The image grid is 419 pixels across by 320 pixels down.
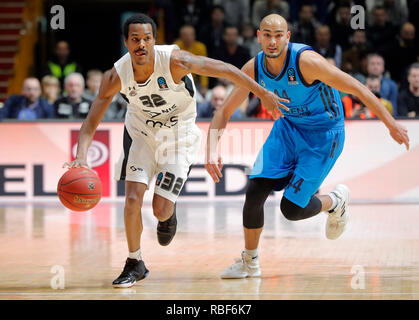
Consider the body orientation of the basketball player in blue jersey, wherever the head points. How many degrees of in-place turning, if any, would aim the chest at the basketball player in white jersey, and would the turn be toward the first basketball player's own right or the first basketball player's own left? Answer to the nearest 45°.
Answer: approximately 45° to the first basketball player's own right

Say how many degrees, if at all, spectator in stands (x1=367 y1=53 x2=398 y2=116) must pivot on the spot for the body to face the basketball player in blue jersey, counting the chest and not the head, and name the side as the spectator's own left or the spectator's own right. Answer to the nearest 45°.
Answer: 0° — they already face them

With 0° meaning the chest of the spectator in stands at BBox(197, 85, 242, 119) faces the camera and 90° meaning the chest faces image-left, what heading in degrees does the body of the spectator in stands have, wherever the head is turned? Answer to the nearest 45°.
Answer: approximately 0°

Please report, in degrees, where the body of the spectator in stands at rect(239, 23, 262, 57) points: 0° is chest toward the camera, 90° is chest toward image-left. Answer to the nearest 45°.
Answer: approximately 0°

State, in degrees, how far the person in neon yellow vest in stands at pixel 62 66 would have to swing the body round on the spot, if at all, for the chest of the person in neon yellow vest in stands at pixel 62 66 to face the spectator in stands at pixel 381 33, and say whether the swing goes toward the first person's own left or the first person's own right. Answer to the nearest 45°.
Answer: approximately 90° to the first person's own left

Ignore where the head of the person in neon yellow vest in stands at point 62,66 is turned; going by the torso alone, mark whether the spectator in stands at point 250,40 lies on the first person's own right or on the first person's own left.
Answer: on the first person's own left

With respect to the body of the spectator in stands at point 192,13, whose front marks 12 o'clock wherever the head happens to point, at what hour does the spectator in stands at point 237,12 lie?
the spectator in stands at point 237,12 is roughly at 9 o'clock from the spectator in stands at point 192,13.

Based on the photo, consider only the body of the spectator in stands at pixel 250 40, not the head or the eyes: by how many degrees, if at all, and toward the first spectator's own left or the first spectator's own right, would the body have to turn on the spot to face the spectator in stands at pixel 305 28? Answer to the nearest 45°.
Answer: approximately 90° to the first spectator's own left

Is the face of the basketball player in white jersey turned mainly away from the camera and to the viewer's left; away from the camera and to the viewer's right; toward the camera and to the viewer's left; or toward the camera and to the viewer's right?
toward the camera and to the viewer's left

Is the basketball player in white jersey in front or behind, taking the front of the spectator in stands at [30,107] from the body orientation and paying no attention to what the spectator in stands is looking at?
in front
